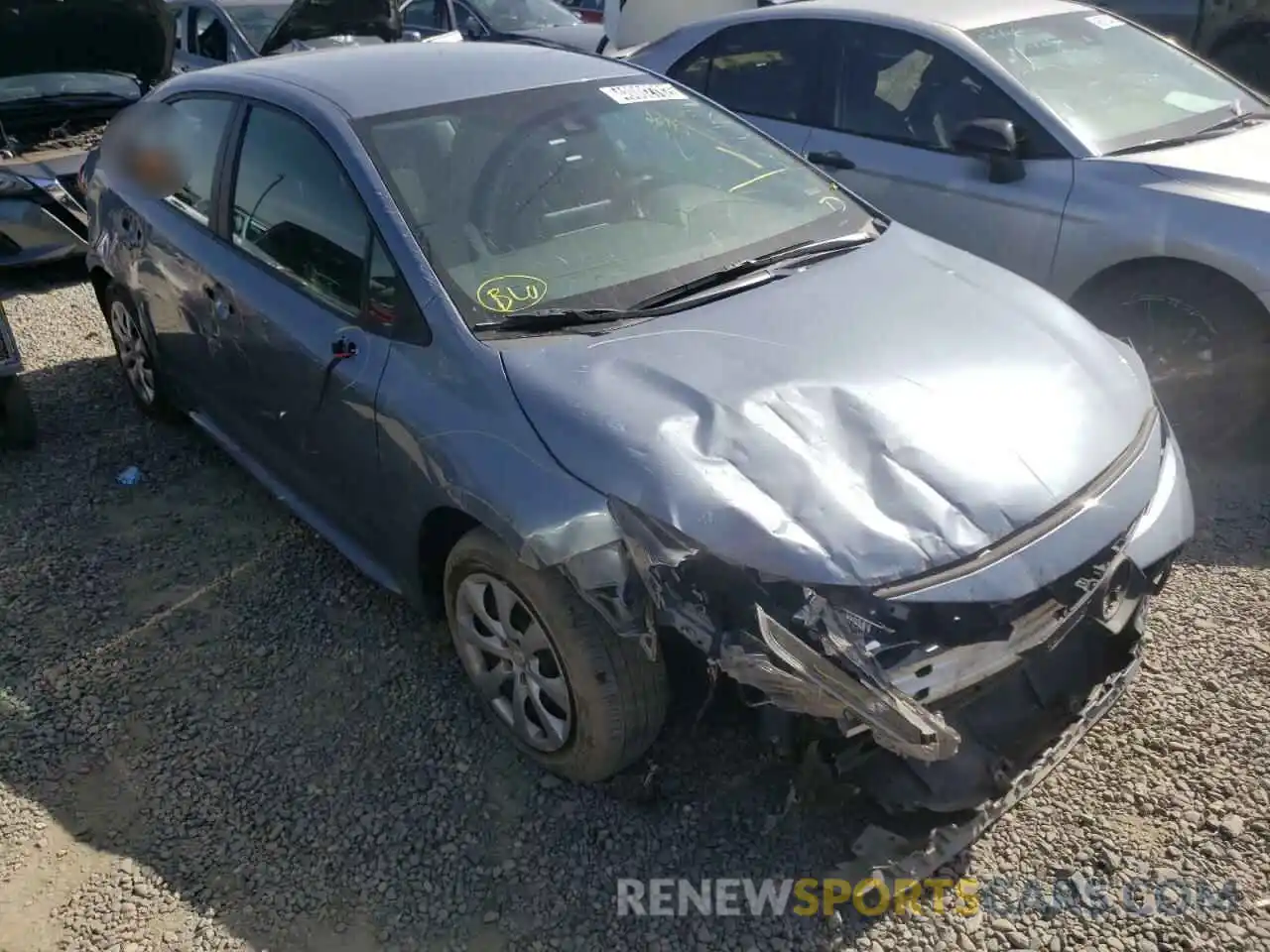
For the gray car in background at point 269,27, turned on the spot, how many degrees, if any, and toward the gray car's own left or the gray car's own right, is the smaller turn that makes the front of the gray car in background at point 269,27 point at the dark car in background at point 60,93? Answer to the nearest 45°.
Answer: approximately 90° to the gray car's own right

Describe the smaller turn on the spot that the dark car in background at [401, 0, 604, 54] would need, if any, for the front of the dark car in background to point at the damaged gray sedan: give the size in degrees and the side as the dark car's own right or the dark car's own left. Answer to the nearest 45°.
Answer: approximately 45° to the dark car's own right

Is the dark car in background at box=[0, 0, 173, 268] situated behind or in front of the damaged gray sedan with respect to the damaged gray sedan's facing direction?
behind

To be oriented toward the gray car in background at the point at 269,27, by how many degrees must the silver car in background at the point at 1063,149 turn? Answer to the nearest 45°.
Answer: approximately 180°

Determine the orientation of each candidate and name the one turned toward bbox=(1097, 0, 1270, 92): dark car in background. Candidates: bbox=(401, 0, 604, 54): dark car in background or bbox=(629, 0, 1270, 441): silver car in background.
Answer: bbox=(401, 0, 604, 54): dark car in background

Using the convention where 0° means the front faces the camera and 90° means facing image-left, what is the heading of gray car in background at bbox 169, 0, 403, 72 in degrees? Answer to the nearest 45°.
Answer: approximately 315°

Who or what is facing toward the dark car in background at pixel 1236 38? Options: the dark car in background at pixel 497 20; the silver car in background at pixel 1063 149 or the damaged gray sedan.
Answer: the dark car in background at pixel 497 20

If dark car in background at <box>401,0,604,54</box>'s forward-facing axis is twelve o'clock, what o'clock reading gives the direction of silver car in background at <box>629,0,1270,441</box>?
The silver car in background is roughly at 1 o'clock from the dark car in background.

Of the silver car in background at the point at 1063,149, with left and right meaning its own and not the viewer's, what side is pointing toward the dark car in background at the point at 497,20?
back
